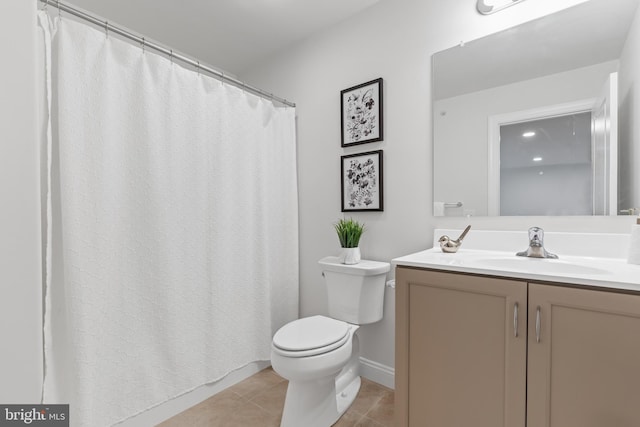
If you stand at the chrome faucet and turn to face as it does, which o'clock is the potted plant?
The potted plant is roughly at 3 o'clock from the chrome faucet.

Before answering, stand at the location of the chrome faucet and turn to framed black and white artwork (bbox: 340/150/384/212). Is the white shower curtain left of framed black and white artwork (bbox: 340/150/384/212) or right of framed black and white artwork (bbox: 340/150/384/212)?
left

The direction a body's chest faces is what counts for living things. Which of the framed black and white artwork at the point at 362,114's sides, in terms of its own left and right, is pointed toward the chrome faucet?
left

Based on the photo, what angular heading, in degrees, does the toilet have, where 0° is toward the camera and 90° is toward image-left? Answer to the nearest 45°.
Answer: approximately 45°

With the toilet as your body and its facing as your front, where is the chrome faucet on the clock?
The chrome faucet is roughly at 8 o'clock from the toilet.

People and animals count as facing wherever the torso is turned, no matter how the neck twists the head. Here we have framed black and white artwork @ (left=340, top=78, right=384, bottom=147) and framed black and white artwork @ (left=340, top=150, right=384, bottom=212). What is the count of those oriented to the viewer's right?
0

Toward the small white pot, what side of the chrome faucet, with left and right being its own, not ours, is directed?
right

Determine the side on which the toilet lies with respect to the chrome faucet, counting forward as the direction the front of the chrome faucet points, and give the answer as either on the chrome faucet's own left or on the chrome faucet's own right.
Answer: on the chrome faucet's own right
